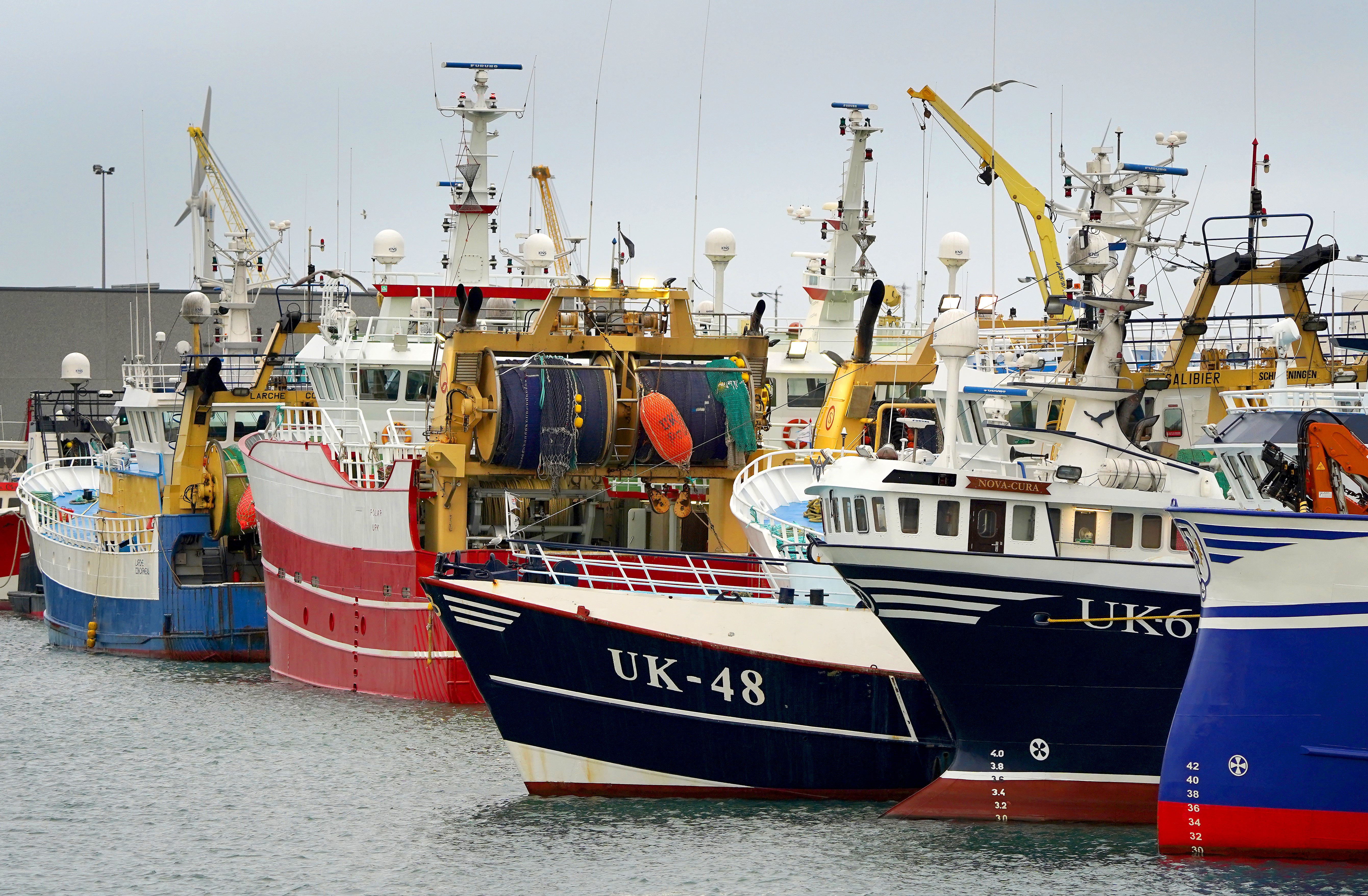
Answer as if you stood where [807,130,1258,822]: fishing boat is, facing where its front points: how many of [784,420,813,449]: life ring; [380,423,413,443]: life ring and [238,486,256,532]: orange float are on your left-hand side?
0

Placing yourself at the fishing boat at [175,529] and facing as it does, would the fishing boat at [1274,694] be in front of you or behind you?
behind

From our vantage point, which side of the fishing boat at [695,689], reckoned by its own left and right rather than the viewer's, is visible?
left

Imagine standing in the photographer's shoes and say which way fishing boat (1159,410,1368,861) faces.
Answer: facing to the left of the viewer

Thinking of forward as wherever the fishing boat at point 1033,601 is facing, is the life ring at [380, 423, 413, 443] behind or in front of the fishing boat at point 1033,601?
in front

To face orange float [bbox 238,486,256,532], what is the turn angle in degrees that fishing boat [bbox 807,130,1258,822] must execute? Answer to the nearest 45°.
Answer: approximately 45° to its right

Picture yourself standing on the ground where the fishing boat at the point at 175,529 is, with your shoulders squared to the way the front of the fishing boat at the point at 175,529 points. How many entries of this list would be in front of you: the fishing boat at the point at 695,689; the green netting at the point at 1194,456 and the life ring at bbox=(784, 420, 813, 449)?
0

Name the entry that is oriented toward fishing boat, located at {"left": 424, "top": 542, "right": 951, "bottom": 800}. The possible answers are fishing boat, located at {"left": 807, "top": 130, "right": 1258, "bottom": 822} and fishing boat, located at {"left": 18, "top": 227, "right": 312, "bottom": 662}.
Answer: fishing boat, located at {"left": 807, "top": 130, "right": 1258, "bottom": 822}

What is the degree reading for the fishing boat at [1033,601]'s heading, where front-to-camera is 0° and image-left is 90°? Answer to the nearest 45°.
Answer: approximately 90°

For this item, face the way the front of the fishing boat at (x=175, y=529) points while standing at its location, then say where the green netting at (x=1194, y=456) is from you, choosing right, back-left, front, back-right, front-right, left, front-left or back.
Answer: back

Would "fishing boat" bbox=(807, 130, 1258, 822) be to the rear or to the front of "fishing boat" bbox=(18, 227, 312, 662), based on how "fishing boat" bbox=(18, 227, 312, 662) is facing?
to the rear

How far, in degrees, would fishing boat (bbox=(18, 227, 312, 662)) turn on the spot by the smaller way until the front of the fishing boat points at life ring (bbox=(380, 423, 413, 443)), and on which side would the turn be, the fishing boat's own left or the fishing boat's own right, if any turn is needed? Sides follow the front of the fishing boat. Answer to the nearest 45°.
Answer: approximately 180°

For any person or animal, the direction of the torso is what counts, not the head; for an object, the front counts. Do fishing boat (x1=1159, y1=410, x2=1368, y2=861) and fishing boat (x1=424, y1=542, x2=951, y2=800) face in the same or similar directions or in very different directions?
same or similar directions
